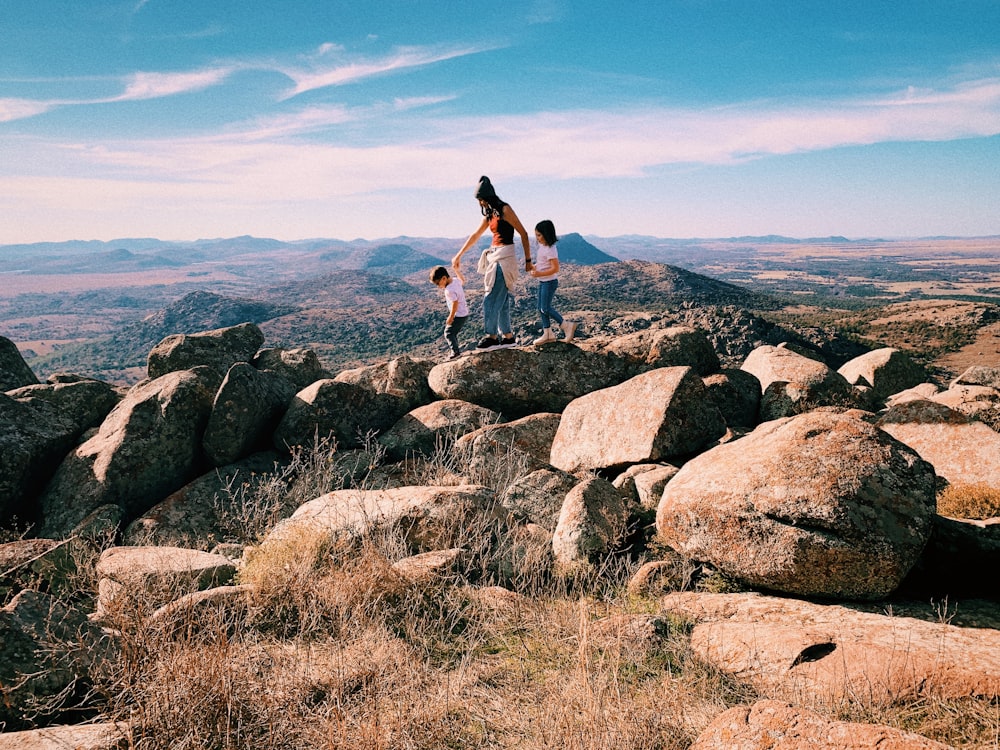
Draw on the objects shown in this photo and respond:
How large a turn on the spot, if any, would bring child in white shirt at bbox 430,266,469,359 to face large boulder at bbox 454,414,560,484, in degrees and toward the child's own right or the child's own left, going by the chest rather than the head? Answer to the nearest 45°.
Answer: approximately 90° to the child's own left

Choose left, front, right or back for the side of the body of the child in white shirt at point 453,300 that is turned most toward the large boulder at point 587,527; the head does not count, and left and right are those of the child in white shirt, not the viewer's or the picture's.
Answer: left

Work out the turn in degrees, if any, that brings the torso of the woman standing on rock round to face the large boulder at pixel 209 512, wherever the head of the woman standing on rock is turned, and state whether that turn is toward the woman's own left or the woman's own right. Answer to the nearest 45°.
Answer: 0° — they already face it

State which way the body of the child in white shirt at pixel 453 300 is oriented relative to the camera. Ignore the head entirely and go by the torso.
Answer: to the viewer's left

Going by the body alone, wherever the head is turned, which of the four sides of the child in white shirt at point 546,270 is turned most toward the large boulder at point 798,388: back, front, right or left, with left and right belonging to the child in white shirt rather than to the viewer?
back

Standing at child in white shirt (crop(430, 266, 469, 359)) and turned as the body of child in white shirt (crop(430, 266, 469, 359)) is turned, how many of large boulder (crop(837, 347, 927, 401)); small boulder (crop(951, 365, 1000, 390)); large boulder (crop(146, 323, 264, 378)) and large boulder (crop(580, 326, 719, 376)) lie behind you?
3

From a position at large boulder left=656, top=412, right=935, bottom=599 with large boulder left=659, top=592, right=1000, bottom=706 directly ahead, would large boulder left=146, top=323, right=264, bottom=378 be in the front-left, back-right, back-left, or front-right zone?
back-right

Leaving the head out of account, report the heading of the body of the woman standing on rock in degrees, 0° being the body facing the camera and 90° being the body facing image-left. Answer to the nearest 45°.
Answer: approximately 45°

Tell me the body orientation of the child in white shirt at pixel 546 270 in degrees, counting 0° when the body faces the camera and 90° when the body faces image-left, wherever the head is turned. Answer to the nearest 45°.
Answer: approximately 90°

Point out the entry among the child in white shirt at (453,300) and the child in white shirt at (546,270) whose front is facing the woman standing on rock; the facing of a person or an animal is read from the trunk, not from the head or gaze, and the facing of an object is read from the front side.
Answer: the child in white shirt at (546,270)

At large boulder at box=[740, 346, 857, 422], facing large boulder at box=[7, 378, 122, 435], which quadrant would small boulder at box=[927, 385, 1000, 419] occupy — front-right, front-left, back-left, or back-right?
back-left
